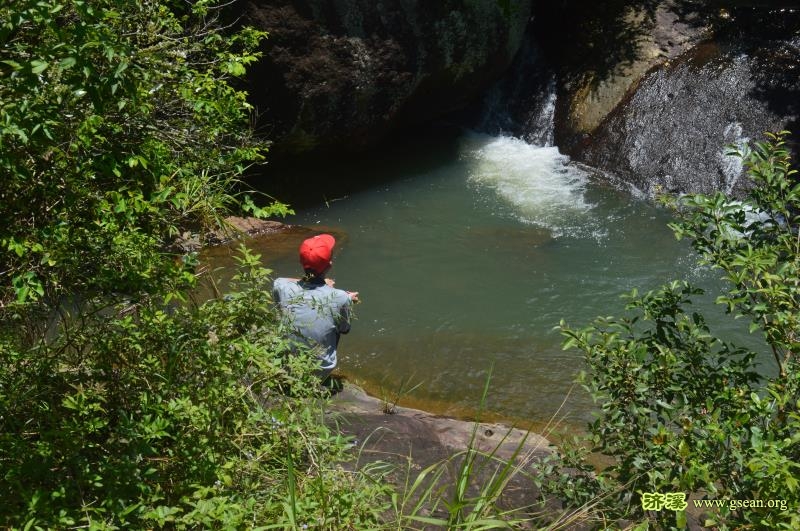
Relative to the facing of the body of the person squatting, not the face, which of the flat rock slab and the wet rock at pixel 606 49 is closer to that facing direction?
the wet rock

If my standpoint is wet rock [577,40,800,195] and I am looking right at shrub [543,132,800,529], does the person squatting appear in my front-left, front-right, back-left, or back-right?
front-right

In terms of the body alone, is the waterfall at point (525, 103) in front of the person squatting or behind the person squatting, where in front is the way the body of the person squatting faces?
in front

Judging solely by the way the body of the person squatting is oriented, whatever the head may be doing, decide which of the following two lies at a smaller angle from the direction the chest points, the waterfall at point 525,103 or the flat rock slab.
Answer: the waterfall

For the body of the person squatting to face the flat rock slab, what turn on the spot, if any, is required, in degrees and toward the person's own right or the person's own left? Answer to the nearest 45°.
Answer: approximately 135° to the person's own right

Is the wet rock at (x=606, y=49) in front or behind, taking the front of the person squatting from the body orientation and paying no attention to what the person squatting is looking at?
in front

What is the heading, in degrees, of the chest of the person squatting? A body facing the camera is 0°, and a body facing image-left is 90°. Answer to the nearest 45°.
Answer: approximately 180°

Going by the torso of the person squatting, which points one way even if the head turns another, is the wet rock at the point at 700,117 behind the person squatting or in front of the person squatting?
in front

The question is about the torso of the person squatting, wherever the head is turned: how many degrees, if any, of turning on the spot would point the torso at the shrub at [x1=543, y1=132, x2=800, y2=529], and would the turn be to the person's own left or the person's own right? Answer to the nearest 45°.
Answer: approximately 135° to the person's own right
